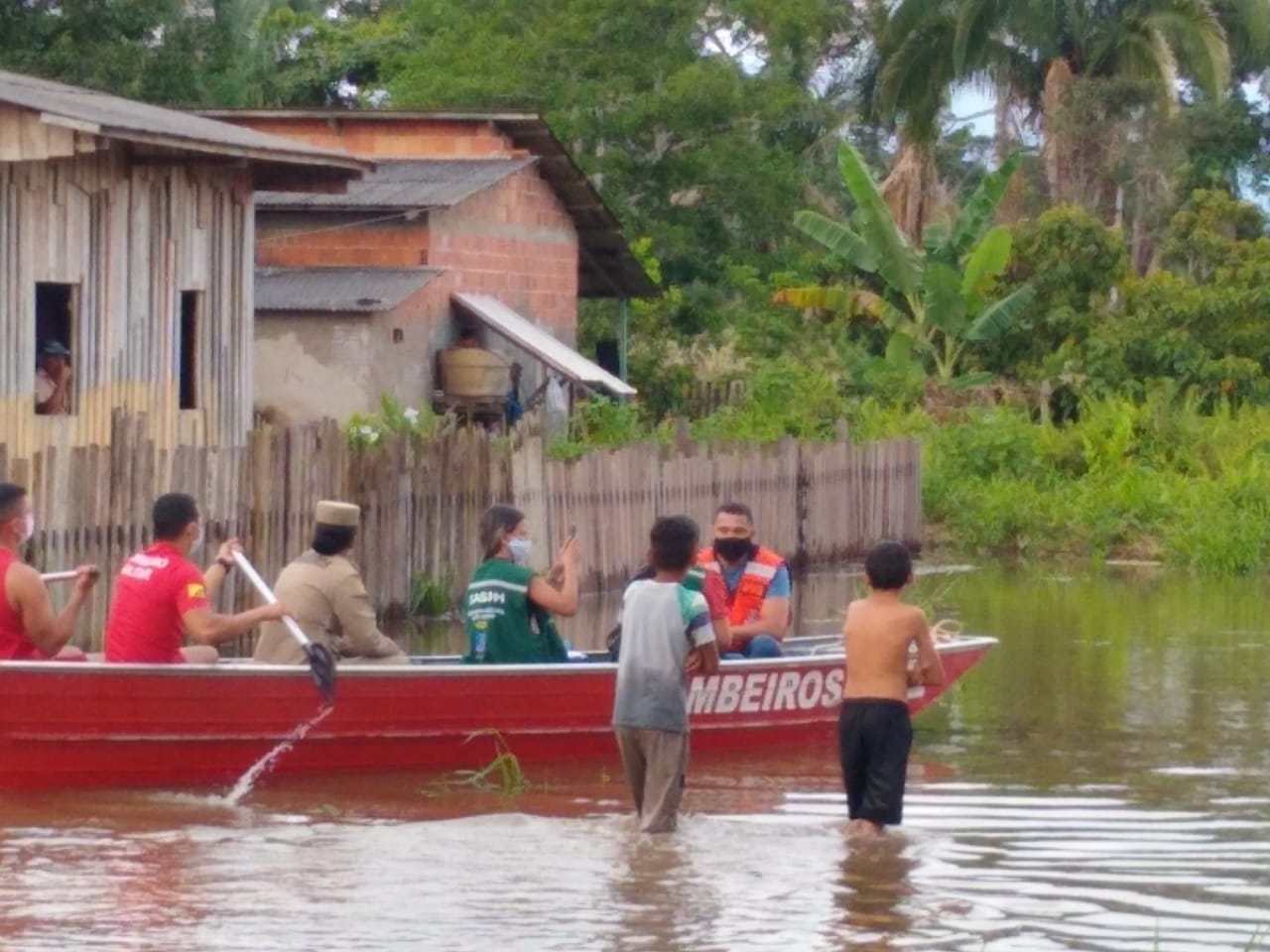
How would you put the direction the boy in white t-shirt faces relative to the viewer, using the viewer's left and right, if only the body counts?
facing away from the viewer and to the right of the viewer

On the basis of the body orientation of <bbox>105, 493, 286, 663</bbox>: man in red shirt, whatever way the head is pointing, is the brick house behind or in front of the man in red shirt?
in front

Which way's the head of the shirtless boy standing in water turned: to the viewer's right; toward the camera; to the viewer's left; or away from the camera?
away from the camera

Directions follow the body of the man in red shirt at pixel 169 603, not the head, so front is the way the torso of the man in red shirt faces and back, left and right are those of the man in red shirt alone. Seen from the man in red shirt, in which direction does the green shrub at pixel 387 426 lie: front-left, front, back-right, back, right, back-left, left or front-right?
front-left

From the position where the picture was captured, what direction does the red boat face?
facing to the right of the viewer

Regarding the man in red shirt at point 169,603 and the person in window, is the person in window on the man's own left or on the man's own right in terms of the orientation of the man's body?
on the man's own left

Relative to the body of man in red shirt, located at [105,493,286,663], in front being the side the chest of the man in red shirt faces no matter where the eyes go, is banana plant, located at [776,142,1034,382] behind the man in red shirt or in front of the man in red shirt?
in front

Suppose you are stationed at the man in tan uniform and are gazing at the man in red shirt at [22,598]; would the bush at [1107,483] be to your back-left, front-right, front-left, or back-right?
back-right

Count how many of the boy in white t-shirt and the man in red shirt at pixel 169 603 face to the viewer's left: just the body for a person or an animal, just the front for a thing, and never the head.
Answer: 0

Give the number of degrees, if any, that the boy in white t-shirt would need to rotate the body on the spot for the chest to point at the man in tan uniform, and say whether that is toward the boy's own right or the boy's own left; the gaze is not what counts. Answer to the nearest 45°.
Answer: approximately 90° to the boy's own left

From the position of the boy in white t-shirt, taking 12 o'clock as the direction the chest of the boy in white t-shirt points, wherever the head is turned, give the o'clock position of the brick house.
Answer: The brick house is roughly at 10 o'clock from the boy in white t-shirt.

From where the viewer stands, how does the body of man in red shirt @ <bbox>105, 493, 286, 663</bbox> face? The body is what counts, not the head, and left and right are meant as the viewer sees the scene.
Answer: facing away from the viewer and to the right of the viewer

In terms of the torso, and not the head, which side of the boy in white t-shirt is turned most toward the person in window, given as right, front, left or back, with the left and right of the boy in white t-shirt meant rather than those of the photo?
left
